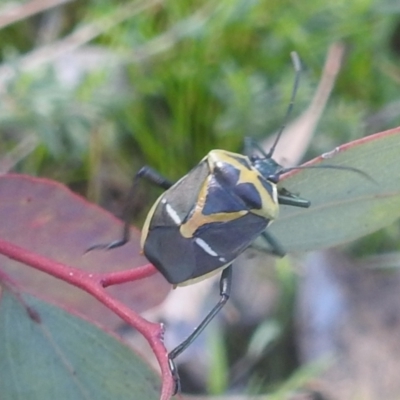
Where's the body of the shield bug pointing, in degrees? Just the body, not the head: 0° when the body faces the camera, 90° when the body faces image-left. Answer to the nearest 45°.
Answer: approximately 225°
